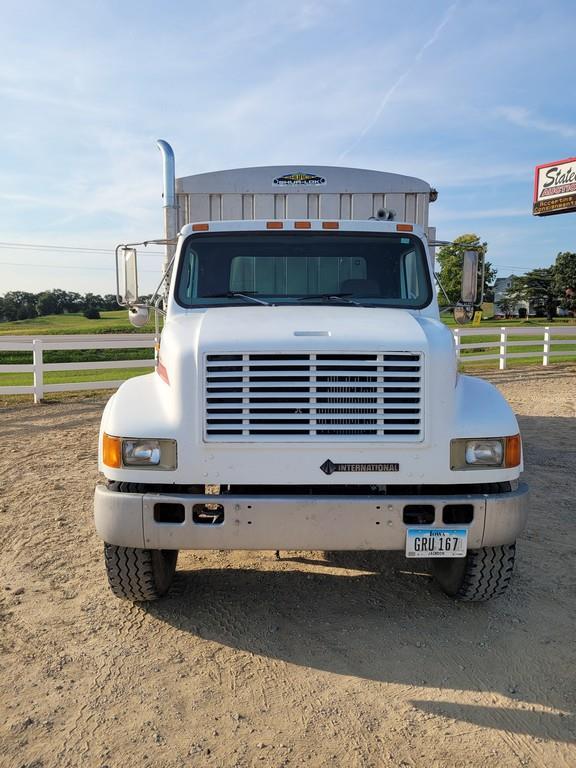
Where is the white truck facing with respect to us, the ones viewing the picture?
facing the viewer

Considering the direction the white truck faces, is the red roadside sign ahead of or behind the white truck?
behind
